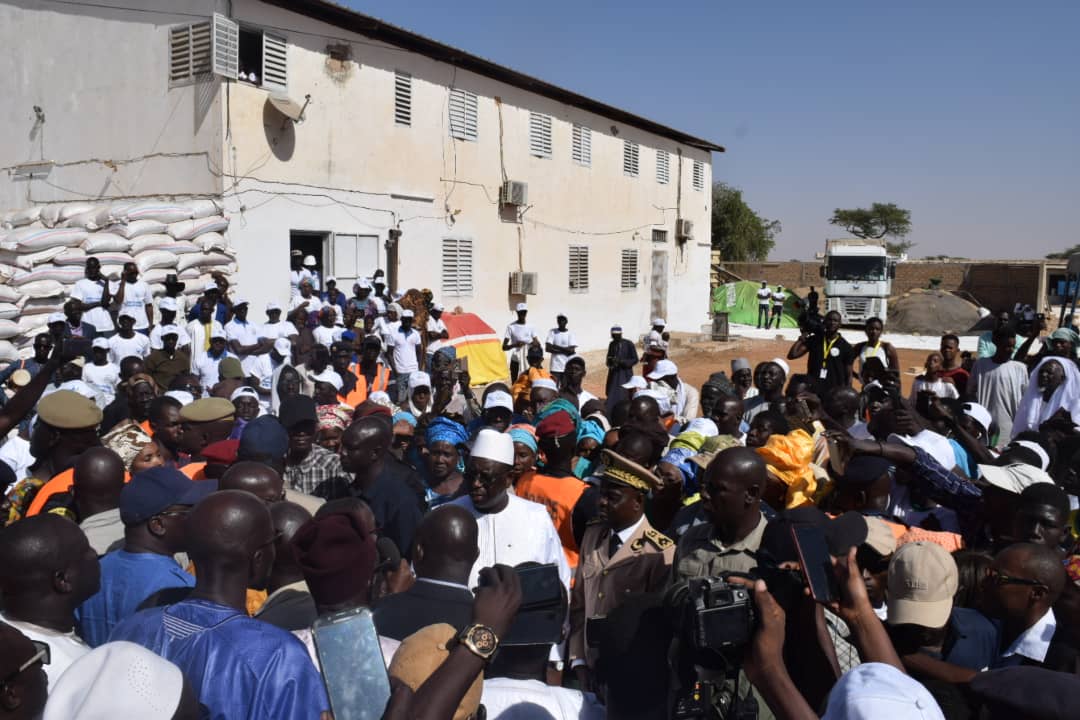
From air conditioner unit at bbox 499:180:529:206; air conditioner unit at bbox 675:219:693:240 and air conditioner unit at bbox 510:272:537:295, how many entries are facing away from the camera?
0

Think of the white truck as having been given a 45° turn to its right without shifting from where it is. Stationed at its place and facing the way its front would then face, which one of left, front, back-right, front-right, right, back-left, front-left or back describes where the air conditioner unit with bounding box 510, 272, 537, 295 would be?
front

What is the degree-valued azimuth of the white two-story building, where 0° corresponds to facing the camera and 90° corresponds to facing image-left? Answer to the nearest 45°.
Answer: approximately 315°

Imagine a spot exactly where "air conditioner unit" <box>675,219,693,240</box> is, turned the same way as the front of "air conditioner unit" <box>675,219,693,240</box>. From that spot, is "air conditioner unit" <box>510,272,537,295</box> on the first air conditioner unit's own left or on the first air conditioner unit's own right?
on the first air conditioner unit's own right

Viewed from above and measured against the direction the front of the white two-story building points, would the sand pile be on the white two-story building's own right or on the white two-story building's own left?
on the white two-story building's own left

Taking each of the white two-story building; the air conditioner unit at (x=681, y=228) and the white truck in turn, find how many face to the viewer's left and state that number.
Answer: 0

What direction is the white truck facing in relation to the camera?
toward the camera

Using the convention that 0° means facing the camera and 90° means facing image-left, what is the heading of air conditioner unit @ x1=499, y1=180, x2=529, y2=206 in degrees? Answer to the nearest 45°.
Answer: approximately 315°

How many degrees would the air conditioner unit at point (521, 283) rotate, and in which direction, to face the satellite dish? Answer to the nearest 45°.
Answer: approximately 90° to its right
